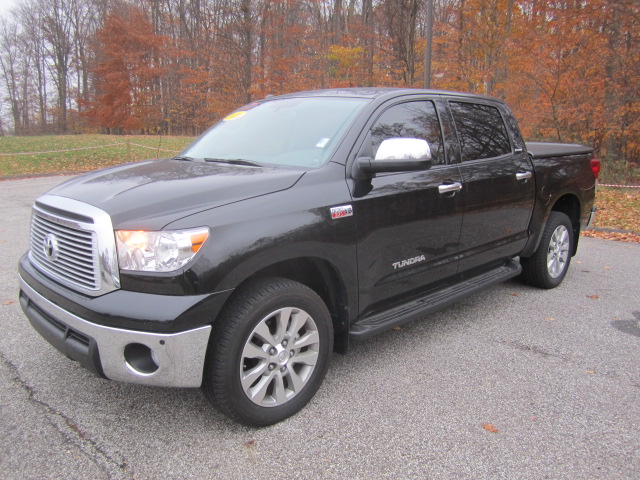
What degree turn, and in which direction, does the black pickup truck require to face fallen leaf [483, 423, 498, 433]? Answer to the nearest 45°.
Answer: approximately 135° to its left

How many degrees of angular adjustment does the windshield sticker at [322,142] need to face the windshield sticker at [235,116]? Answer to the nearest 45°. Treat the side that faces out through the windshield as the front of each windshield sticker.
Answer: approximately 90° to its right

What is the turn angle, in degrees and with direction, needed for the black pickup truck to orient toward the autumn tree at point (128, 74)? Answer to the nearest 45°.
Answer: approximately 135° to its right

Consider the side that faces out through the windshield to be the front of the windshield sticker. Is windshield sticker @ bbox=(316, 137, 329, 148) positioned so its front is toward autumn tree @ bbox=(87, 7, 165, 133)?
no

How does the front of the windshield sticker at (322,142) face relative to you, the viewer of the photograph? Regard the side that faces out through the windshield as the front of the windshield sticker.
facing the viewer and to the left of the viewer

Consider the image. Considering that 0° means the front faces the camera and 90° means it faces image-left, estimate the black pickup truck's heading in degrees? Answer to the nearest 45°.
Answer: approximately 45°
